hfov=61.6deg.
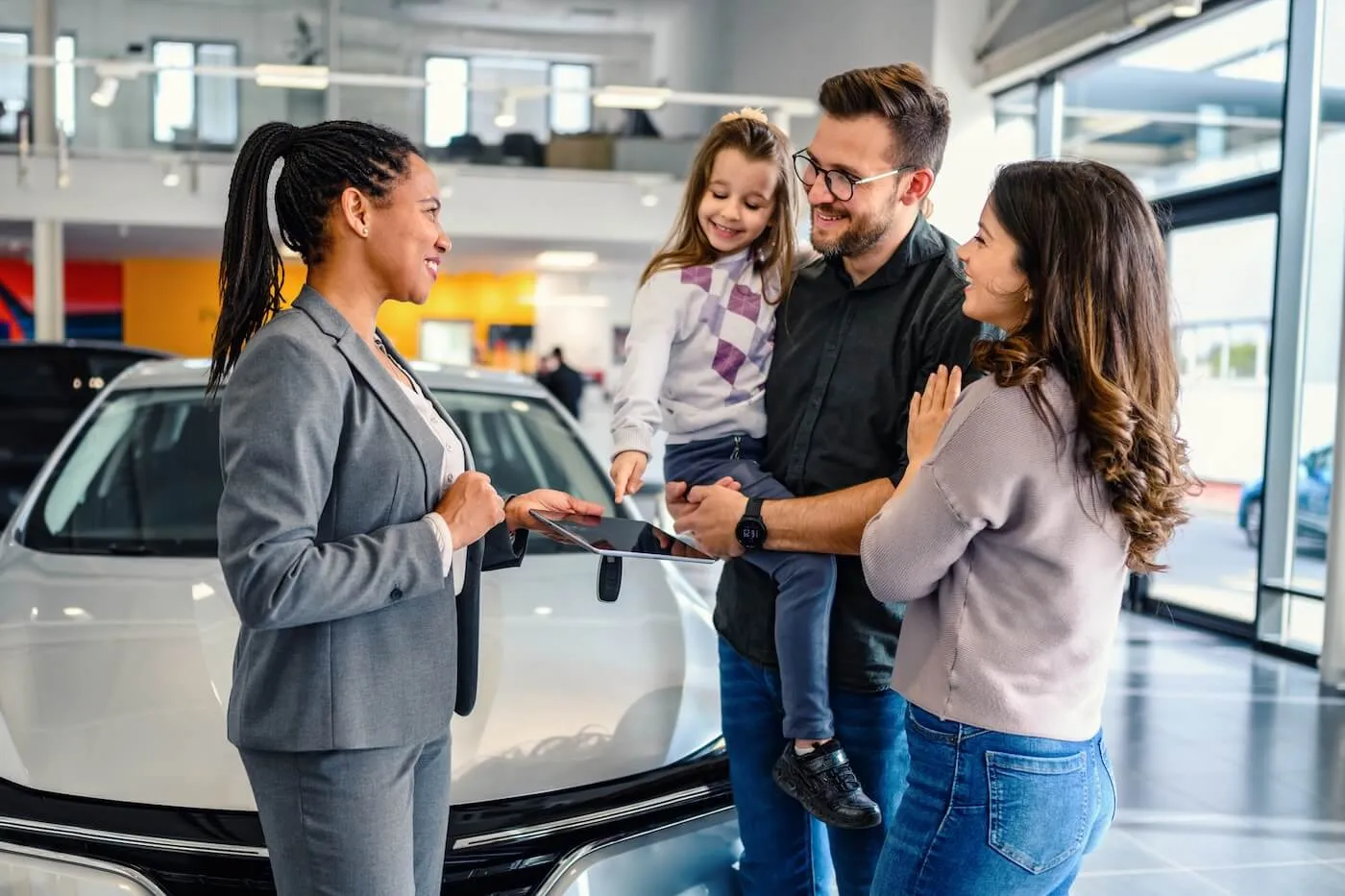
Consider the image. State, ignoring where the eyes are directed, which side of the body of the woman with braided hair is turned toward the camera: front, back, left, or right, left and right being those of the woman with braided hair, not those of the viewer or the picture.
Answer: right

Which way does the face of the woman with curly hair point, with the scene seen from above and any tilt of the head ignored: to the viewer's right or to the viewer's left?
to the viewer's left

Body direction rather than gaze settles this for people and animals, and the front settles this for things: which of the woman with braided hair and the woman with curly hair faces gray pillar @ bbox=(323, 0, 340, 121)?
the woman with curly hair

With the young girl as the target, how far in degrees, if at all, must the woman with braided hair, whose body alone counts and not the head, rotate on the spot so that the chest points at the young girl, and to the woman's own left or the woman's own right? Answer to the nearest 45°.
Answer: approximately 45° to the woman's own left

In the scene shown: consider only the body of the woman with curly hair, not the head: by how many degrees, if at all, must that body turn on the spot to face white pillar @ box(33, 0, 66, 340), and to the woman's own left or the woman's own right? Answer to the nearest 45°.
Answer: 0° — they already face it

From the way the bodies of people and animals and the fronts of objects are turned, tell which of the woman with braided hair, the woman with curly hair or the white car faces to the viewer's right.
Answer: the woman with braided hair

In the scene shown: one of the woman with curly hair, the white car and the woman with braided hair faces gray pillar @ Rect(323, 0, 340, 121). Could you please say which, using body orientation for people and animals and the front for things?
the woman with curly hair

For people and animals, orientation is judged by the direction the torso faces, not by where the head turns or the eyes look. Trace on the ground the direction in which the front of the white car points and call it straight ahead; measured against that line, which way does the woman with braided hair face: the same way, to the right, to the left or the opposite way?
to the left

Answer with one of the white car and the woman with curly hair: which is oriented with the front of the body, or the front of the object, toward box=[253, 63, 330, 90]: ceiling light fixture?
the woman with curly hair

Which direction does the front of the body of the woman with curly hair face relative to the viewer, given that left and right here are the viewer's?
facing away from the viewer and to the left of the viewer

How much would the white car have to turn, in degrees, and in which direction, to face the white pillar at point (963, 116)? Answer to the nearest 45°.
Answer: approximately 135° to its left

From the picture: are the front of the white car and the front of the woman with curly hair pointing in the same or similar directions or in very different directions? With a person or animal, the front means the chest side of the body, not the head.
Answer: very different directions
